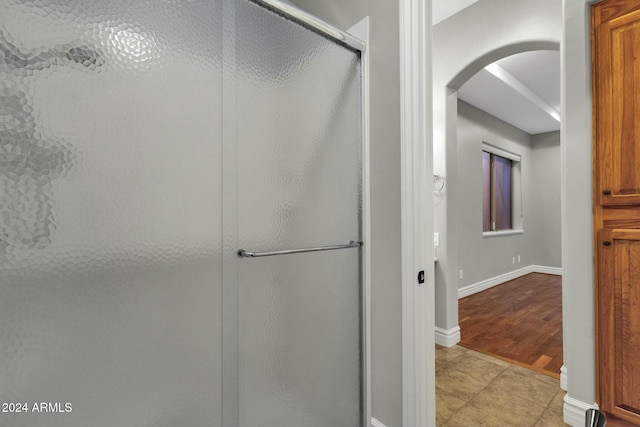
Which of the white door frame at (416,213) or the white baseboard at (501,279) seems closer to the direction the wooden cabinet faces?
the white door frame

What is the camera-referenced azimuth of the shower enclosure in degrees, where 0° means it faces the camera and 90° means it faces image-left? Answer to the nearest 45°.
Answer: approximately 315°

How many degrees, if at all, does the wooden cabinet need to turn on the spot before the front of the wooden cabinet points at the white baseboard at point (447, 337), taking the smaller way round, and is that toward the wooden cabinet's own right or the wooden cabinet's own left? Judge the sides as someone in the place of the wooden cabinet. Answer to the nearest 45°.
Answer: approximately 90° to the wooden cabinet's own right

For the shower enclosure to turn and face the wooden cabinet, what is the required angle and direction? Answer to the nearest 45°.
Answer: approximately 45° to its left

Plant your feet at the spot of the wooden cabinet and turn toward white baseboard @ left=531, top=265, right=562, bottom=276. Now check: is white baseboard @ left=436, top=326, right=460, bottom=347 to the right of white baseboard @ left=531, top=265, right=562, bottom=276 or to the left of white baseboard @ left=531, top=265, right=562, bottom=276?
left

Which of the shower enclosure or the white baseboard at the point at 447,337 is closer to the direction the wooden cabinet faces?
the shower enclosure

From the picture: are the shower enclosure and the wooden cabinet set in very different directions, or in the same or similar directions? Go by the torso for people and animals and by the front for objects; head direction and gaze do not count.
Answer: very different directions

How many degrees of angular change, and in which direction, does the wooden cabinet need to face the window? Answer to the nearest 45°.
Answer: approximately 135° to its right

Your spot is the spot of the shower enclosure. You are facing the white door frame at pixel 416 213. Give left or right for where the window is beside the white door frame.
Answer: left

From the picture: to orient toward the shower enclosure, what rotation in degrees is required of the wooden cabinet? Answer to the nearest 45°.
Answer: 0° — it already faces it

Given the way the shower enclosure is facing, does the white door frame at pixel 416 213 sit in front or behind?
in front

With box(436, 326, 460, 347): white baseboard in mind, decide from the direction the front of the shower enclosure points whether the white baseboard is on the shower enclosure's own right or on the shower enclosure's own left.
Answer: on the shower enclosure's own left

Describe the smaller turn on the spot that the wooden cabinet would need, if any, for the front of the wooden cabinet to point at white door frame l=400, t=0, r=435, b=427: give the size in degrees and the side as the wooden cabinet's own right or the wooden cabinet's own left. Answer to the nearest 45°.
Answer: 0° — it already faces it

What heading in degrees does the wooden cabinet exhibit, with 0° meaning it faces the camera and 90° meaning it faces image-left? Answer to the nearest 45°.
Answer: approximately 45°

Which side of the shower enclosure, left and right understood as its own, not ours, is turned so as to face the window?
left
